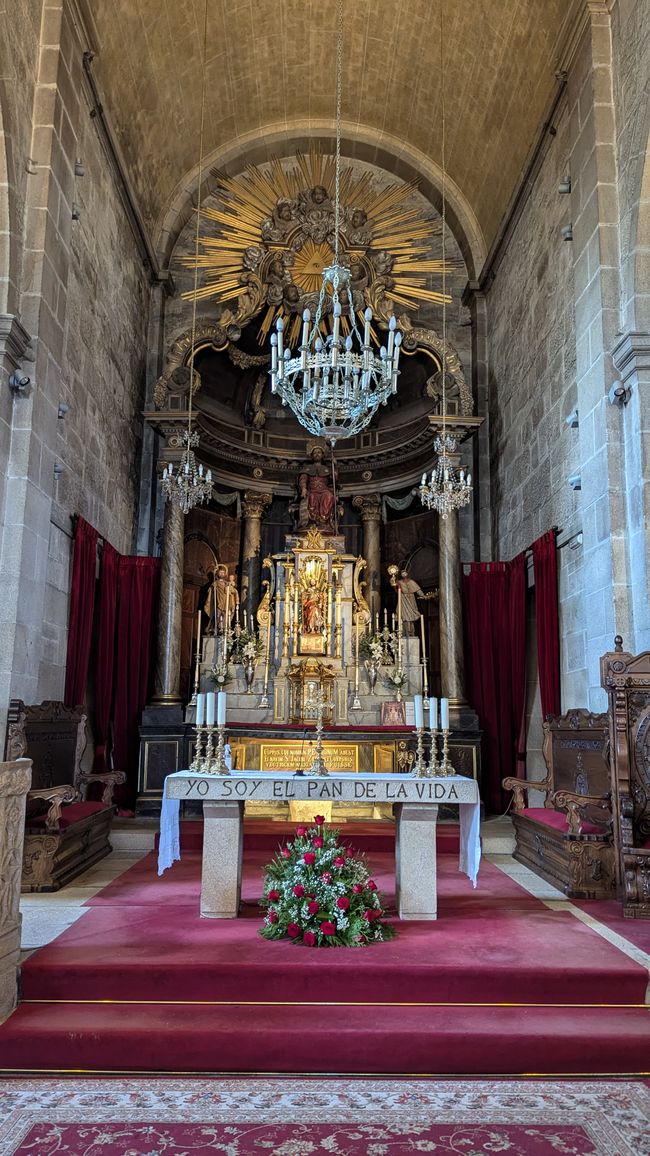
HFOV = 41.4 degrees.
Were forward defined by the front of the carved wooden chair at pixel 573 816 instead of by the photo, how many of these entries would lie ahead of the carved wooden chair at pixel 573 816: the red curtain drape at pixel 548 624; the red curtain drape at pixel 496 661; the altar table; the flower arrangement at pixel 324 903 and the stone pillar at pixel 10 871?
3

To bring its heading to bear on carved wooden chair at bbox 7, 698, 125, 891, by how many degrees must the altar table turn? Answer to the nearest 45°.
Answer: approximately 135° to its right

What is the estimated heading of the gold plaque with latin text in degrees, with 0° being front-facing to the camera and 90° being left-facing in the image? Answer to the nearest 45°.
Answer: approximately 0°

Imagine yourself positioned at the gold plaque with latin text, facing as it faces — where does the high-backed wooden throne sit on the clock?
The high-backed wooden throne is roughly at 11 o'clock from the gold plaque with latin text.

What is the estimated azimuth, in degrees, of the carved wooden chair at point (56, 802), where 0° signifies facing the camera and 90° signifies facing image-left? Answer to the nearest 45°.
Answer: approximately 315°

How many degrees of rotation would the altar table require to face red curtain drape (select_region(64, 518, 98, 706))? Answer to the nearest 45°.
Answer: approximately 135° to its right

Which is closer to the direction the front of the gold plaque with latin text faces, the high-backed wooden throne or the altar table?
the altar table

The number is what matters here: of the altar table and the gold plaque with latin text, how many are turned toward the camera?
2

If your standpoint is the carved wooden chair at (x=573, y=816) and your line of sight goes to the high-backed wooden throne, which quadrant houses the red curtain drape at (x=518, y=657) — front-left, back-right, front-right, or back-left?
back-left

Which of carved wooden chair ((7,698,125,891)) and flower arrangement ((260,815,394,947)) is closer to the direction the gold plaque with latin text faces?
the flower arrangement
